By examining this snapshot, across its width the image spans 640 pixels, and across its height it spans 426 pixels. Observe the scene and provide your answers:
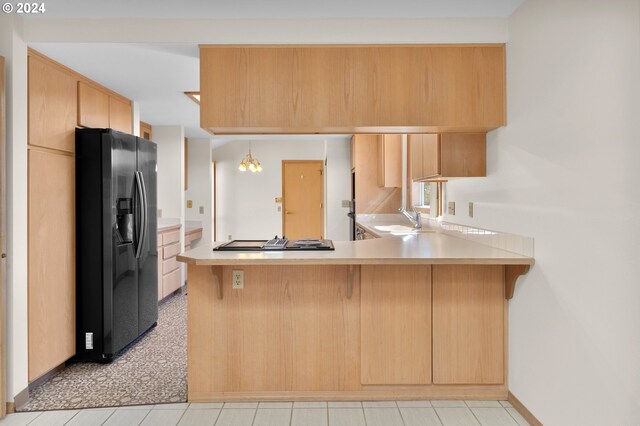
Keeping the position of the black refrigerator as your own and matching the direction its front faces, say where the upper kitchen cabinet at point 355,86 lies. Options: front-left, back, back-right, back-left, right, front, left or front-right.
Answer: front

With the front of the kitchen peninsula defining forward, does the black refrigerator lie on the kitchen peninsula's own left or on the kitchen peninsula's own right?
on the kitchen peninsula's own right

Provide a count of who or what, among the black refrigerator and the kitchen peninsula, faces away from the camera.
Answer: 0

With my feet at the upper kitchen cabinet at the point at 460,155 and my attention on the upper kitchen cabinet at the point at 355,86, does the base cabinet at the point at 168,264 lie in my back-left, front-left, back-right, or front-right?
front-right

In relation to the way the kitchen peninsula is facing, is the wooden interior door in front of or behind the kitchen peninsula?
behind

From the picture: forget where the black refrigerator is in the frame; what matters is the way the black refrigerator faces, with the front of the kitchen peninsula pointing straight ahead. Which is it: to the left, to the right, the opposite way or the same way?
to the left

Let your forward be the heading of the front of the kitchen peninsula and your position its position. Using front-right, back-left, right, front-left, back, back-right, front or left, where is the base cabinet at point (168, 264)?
back-right

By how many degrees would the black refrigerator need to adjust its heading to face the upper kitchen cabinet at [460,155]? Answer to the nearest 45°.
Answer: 0° — it already faces it

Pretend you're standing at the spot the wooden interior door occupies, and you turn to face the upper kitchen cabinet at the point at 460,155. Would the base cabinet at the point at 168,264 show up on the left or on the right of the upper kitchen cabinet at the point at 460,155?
right

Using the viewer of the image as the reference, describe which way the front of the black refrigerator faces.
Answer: facing the viewer and to the right of the viewer

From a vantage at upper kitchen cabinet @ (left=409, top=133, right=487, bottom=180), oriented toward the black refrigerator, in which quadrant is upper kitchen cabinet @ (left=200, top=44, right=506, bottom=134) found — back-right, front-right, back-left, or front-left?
front-left

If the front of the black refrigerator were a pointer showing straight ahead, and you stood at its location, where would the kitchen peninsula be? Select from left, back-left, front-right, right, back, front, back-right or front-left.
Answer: front

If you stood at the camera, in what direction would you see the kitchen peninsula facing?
facing the viewer
